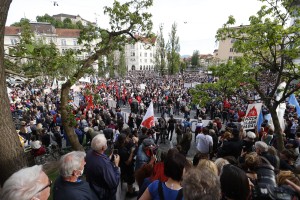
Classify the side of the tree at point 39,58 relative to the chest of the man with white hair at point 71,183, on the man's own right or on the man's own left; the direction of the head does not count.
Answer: on the man's own left

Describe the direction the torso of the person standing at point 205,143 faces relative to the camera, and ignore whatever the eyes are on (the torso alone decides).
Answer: away from the camera

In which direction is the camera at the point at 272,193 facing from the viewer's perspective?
away from the camera

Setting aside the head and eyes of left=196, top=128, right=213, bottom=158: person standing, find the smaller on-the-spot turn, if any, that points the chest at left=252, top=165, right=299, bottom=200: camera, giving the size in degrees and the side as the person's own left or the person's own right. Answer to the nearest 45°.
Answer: approximately 180°

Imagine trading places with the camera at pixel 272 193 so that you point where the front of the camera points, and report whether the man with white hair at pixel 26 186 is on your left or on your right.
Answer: on your left

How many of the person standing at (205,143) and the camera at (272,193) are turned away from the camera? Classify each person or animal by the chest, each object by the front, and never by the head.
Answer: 2

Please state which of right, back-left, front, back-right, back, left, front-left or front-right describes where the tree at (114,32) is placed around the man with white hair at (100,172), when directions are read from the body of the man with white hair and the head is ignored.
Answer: front-left

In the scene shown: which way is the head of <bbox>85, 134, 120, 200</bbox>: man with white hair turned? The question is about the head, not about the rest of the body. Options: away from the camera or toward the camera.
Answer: away from the camera

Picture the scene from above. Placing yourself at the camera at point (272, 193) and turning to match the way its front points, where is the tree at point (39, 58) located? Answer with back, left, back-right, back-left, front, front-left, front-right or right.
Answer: left

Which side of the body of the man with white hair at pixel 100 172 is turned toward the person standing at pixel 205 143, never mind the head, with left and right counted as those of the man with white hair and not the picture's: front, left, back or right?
front

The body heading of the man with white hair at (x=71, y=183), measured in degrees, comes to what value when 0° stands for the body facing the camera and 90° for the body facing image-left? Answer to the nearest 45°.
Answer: approximately 225°

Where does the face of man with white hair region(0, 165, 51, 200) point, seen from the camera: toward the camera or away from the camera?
away from the camera
